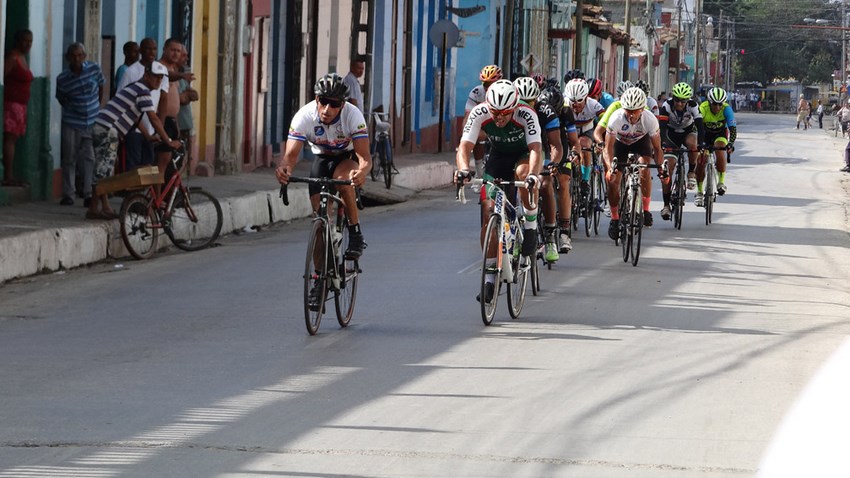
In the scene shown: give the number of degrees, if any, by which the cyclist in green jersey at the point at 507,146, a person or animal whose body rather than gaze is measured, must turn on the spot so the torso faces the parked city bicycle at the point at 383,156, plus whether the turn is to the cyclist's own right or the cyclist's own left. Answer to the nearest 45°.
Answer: approximately 180°

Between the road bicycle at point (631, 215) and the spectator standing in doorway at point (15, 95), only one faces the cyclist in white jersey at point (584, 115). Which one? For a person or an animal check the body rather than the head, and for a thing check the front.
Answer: the spectator standing in doorway

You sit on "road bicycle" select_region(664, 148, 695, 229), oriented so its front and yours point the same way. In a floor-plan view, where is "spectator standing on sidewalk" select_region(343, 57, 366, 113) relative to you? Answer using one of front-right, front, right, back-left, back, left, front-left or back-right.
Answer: back-right

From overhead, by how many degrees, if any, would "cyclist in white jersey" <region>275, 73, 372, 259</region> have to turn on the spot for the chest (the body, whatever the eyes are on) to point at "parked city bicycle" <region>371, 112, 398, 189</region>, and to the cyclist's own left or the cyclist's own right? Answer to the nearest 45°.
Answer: approximately 180°

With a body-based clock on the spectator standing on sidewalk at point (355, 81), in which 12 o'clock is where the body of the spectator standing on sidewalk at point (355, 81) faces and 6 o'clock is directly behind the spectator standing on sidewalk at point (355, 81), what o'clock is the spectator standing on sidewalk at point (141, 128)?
the spectator standing on sidewalk at point (141, 128) is roughly at 2 o'clock from the spectator standing on sidewalk at point (355, 81).

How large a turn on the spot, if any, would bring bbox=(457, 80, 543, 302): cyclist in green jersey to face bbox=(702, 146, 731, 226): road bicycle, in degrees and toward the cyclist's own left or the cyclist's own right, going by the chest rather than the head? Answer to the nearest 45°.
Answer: approximately 180°

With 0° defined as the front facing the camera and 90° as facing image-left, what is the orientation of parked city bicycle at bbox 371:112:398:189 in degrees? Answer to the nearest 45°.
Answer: approximately 180°

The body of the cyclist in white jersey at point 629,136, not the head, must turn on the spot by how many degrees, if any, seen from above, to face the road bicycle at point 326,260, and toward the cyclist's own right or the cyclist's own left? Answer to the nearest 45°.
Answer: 0° — they already face it
